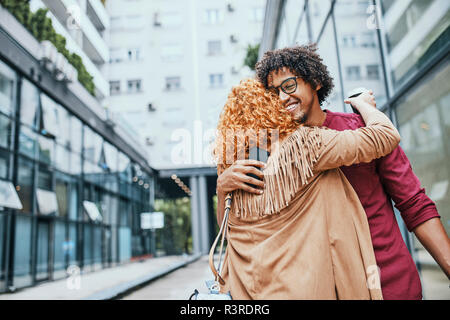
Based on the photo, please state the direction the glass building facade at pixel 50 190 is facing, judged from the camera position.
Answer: facing the viewer and to the right of the viewer

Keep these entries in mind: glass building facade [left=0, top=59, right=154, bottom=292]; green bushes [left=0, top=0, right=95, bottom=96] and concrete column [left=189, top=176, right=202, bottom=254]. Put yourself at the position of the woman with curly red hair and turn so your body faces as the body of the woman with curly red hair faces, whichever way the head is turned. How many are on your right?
0

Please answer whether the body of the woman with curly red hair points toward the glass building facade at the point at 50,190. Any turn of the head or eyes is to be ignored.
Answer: no

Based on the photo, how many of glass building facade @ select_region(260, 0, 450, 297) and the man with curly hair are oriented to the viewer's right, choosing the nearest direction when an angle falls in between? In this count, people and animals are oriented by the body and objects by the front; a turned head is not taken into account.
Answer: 0

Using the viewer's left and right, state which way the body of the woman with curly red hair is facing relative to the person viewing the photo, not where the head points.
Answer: facing away from the viewer and to the right of the viewer

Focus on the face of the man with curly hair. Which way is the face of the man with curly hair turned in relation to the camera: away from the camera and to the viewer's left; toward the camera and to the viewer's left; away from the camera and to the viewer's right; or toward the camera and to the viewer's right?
toward the camera and to the viewer's left

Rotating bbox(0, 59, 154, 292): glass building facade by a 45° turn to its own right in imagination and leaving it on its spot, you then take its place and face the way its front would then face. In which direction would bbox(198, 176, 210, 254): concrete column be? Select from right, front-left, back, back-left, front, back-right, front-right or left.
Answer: back-left

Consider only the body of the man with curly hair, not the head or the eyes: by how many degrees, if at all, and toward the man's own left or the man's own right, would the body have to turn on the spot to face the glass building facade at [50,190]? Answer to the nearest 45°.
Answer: approximately 90° to the man's own right

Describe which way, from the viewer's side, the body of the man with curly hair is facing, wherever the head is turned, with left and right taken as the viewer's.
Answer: facing the viewer and to the left of the viewer

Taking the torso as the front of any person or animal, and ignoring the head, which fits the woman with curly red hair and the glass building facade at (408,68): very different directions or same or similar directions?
very different directions

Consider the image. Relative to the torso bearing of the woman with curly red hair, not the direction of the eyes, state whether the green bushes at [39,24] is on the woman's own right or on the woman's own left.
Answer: on the woman's own left

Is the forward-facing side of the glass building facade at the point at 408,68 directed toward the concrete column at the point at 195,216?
no

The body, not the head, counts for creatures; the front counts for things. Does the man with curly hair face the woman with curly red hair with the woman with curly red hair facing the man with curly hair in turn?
yes

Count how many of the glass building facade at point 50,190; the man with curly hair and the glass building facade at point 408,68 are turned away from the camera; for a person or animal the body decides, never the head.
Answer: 0

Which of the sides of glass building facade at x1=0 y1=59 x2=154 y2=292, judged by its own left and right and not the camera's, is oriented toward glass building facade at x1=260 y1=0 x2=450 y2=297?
front

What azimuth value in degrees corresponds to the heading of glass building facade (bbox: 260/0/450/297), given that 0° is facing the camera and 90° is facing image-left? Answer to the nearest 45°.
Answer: approximately 45°

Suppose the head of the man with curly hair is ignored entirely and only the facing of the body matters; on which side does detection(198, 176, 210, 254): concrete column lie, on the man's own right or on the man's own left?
on the man's own right

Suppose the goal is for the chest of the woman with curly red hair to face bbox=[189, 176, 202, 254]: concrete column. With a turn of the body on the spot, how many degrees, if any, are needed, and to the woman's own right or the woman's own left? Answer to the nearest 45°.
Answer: approximately 45° to the woman's own left
